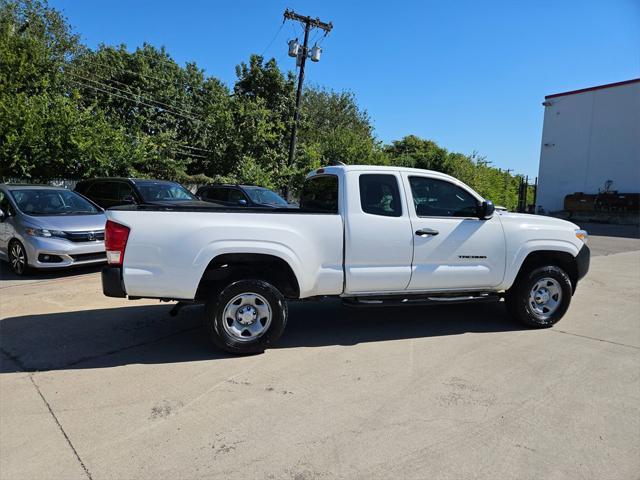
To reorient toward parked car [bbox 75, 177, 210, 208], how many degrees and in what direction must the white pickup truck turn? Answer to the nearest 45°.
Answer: approximately 135° to its left

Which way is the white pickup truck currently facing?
to the viewer's right

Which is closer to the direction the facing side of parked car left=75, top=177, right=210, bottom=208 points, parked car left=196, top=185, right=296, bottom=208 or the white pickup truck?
the white pickup truck

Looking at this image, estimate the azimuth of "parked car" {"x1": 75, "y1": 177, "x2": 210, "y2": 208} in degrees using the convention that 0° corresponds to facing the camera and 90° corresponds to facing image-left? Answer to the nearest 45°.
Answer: approximately 315°

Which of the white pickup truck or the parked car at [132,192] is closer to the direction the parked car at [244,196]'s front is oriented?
the white pickup truck

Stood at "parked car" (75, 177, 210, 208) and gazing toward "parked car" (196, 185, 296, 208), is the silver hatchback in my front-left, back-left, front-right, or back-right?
back-right

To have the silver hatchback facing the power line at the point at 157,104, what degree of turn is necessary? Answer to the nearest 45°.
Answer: approximately 135° to its left

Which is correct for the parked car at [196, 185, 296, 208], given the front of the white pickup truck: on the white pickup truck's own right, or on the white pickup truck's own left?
on the white pickup truck's own left

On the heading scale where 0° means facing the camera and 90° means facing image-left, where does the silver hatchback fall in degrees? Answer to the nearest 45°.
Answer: approximately 315°
